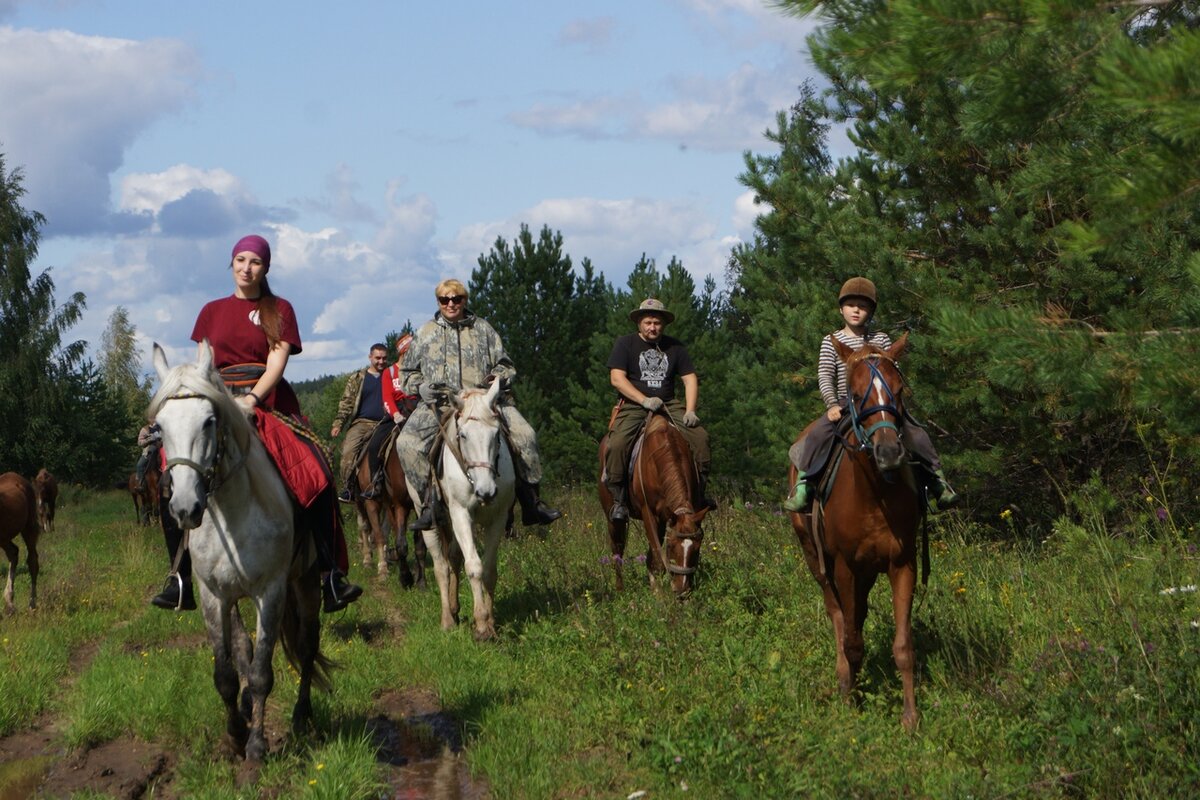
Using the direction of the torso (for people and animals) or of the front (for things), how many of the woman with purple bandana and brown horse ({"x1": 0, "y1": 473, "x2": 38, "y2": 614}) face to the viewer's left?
1

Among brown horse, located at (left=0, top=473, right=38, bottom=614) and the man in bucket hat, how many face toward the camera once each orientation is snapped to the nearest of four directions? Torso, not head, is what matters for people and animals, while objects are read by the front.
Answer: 1

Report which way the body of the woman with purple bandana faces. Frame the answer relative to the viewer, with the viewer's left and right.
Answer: facing the viewer

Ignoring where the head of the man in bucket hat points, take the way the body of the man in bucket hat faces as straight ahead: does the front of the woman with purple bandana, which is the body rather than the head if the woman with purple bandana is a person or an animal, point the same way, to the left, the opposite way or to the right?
the same way

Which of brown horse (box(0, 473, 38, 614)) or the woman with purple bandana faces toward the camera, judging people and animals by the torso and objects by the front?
the woman with purple bandana

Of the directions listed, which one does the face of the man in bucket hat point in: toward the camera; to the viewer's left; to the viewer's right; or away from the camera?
toward the camera

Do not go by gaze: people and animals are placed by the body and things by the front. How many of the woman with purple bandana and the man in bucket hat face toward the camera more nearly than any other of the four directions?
2

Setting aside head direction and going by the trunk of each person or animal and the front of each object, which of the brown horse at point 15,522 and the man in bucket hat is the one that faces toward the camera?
the man in bucket hat

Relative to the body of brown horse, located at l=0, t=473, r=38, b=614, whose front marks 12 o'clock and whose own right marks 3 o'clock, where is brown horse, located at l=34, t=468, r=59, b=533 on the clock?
brown horse, located at l=34, t=468, r=59, b=533 is roughly at 3 o'clock from brown horse, located at l=0, t=473, r=38, b=614.

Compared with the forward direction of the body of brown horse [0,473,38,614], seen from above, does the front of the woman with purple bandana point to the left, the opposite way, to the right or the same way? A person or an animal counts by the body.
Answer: to the left

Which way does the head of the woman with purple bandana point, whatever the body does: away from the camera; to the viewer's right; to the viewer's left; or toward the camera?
toward the camera

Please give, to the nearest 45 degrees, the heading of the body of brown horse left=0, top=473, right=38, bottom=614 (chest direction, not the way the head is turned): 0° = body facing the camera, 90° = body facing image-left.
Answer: approximately 90°

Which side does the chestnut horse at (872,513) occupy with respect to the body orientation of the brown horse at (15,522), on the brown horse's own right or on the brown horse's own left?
on the brown horse's own left
